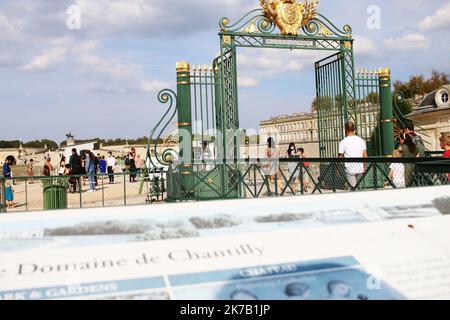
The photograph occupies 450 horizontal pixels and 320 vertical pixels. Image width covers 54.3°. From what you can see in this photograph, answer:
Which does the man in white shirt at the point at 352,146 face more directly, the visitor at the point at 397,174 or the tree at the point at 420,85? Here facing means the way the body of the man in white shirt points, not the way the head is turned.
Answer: the tree

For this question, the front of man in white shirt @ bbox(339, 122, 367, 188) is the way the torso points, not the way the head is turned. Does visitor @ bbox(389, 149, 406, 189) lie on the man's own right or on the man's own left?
on the man's own right

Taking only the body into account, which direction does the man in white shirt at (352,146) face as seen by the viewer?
away from the camera

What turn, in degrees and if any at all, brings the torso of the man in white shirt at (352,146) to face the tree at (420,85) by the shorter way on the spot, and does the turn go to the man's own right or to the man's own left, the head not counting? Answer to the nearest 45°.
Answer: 0° — they already face it
